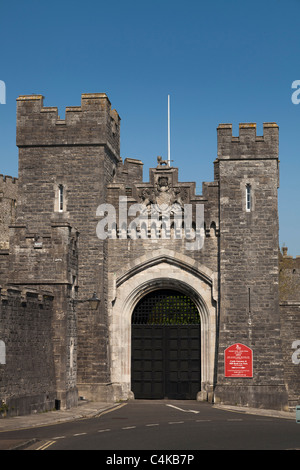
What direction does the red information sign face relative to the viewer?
toward the camera
